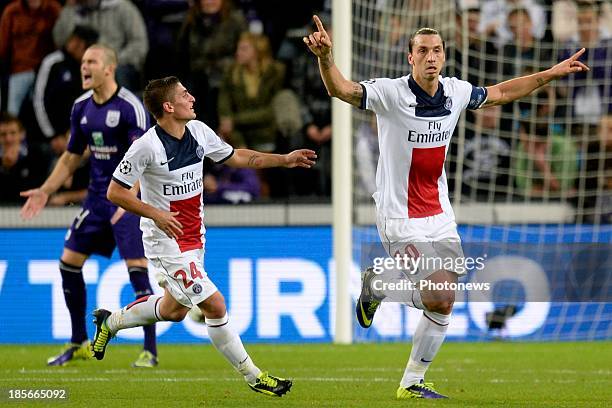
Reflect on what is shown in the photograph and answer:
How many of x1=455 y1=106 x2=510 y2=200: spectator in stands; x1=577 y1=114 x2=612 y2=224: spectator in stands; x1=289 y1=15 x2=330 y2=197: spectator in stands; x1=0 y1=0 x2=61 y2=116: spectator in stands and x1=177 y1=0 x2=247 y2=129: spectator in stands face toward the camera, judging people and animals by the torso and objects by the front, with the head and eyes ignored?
5

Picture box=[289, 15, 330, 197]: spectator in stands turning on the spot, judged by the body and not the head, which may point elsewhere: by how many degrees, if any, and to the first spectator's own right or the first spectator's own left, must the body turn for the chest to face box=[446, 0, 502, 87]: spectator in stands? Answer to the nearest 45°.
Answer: approximately 90° to the first spectator's own left

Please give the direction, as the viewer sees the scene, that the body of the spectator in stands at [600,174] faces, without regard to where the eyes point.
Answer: toward the camera

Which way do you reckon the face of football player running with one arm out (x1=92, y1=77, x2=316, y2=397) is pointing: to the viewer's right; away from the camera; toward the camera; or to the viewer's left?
to the viewer's right

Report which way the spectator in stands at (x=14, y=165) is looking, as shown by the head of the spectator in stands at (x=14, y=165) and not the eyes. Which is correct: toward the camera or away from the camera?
toward the camera

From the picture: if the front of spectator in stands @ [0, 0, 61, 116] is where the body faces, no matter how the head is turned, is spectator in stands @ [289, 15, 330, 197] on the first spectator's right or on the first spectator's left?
on the first spectator's left

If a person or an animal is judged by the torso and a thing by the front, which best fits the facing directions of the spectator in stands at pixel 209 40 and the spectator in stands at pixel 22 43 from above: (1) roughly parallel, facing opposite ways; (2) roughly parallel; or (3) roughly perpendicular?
roughly parallel

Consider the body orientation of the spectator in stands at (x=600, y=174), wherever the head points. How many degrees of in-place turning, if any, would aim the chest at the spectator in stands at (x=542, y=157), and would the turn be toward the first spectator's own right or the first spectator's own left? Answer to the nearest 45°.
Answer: approximately 90° to the first spectator's own right

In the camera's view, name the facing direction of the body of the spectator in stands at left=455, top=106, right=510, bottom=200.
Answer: toward the camera

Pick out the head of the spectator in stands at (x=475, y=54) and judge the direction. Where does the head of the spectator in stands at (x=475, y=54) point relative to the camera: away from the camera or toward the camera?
toward the camera

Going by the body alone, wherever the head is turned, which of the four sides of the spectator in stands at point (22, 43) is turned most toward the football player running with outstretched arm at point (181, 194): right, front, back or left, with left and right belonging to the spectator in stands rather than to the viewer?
front
